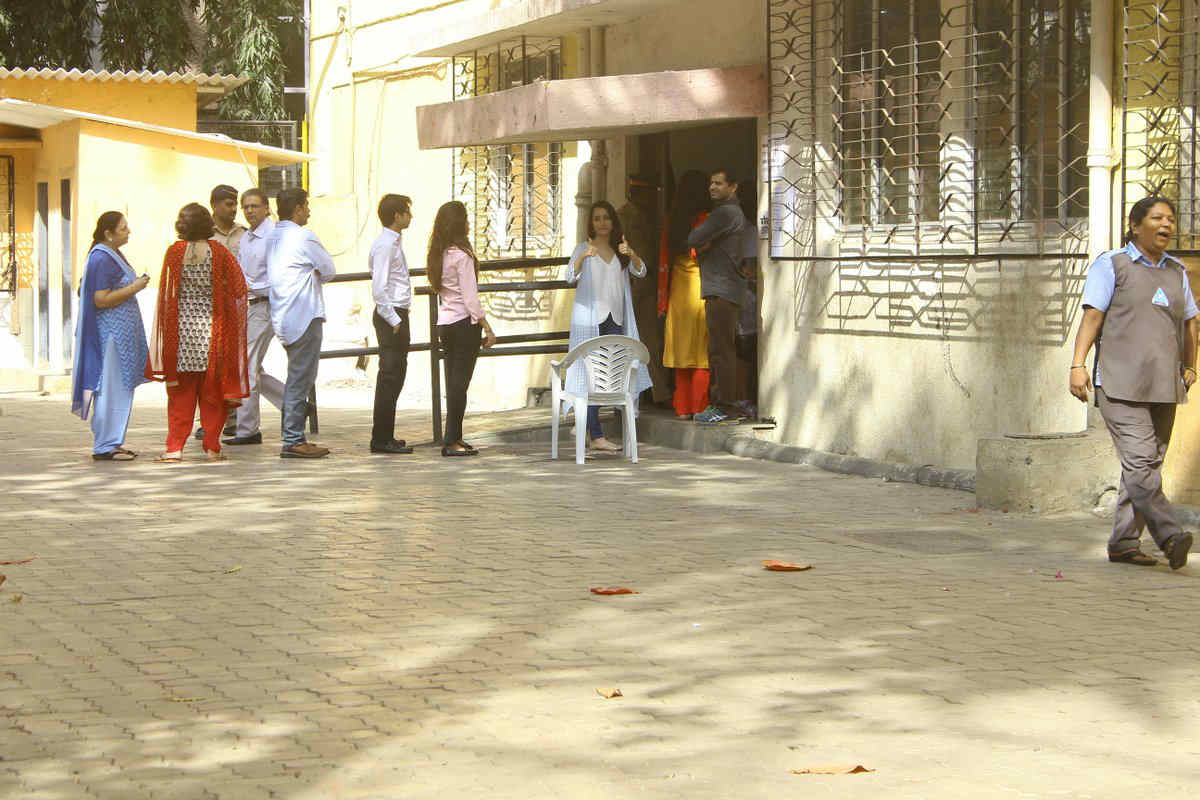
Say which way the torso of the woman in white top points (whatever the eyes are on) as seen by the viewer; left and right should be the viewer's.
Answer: facing the viewer

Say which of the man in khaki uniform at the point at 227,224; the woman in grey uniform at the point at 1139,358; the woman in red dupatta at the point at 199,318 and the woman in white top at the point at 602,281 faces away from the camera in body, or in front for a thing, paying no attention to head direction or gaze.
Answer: the woman in red dupatta

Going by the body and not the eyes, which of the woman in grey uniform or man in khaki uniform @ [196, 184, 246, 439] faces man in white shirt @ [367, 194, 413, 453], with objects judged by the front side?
the man in khaki uniform

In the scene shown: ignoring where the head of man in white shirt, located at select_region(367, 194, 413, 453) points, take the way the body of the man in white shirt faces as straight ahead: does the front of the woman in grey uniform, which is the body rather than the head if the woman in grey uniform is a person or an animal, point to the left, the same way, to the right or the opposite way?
to the right

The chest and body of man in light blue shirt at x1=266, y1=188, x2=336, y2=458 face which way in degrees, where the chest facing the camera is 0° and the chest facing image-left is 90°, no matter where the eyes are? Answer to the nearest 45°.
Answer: approximately 225°

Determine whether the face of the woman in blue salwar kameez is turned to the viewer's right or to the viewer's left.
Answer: to the viewer's right

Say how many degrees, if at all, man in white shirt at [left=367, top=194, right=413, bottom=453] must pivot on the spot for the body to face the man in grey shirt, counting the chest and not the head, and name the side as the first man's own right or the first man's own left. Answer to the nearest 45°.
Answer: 0° — they already face them

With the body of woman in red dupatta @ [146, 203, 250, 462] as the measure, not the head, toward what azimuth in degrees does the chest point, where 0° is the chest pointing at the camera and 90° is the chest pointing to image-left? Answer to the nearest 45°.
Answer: approximately 180°

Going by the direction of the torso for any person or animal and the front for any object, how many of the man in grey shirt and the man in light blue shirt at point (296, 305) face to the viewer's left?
1

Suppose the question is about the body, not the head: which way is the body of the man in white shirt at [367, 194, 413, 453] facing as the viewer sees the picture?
to the viewer's right

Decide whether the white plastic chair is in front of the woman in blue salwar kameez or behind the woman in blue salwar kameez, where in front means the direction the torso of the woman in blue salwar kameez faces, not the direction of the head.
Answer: in front

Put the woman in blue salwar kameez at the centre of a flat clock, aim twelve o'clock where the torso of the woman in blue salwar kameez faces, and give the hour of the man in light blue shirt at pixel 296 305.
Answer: The man in light blue shirt is roughly at 12 o'clock from the woman in blue salwar kameez.

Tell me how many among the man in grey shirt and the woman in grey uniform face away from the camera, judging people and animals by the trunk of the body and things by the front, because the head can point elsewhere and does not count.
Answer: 0
